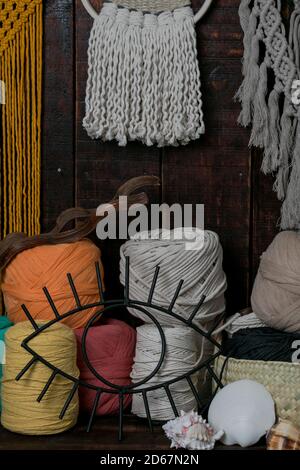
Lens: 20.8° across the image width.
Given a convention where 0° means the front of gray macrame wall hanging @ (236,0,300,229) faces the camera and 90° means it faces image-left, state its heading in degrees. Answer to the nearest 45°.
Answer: approximately 0°

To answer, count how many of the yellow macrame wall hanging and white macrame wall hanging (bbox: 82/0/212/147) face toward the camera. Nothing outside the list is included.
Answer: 2

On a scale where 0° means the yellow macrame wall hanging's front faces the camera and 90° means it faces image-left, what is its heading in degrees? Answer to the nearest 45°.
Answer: approximately 0°
